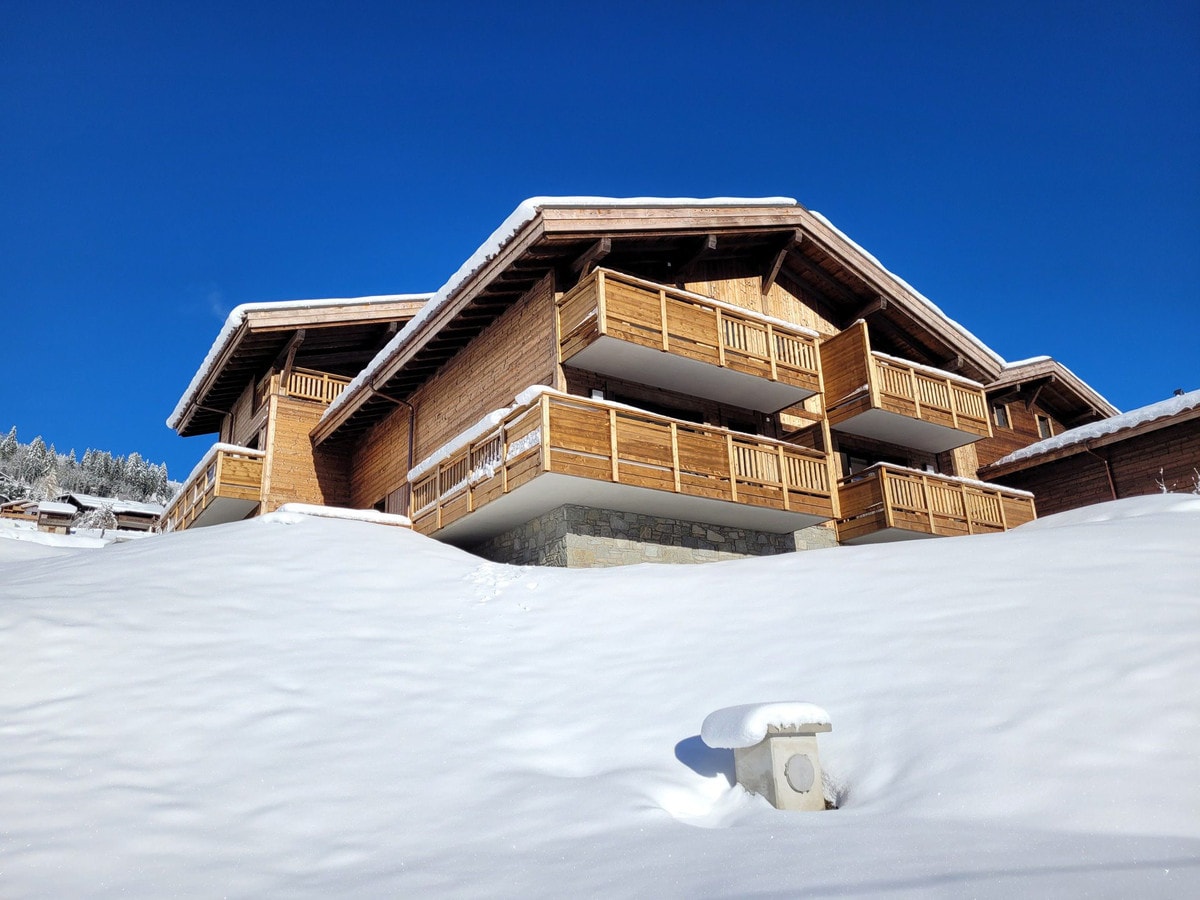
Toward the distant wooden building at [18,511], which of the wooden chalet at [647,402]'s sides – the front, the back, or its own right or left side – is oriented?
back

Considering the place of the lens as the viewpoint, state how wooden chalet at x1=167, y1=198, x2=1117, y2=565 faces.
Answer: facing the viewer and to the right of the viewer

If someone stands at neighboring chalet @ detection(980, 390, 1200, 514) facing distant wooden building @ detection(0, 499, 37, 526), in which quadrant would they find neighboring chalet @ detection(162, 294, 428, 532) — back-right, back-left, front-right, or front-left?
front-left
